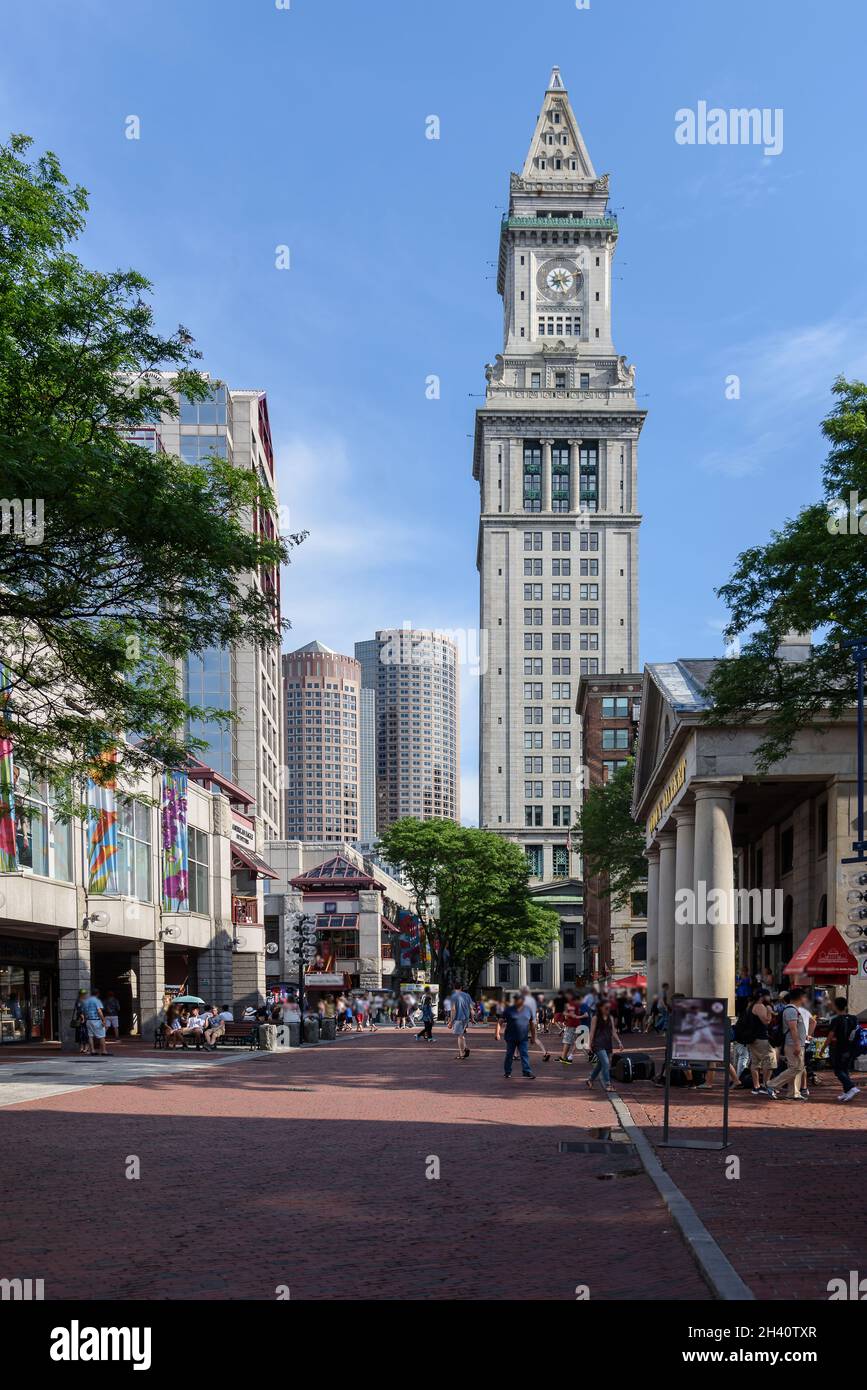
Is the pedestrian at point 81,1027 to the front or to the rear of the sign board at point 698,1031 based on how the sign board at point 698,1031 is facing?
to the rear

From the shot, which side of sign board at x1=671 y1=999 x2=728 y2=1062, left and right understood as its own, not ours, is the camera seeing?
front

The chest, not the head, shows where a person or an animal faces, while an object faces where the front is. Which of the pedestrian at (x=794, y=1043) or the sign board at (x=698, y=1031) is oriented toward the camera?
the sign board

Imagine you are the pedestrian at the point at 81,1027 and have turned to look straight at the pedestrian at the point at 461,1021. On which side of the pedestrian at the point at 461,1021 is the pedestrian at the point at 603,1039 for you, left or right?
right
